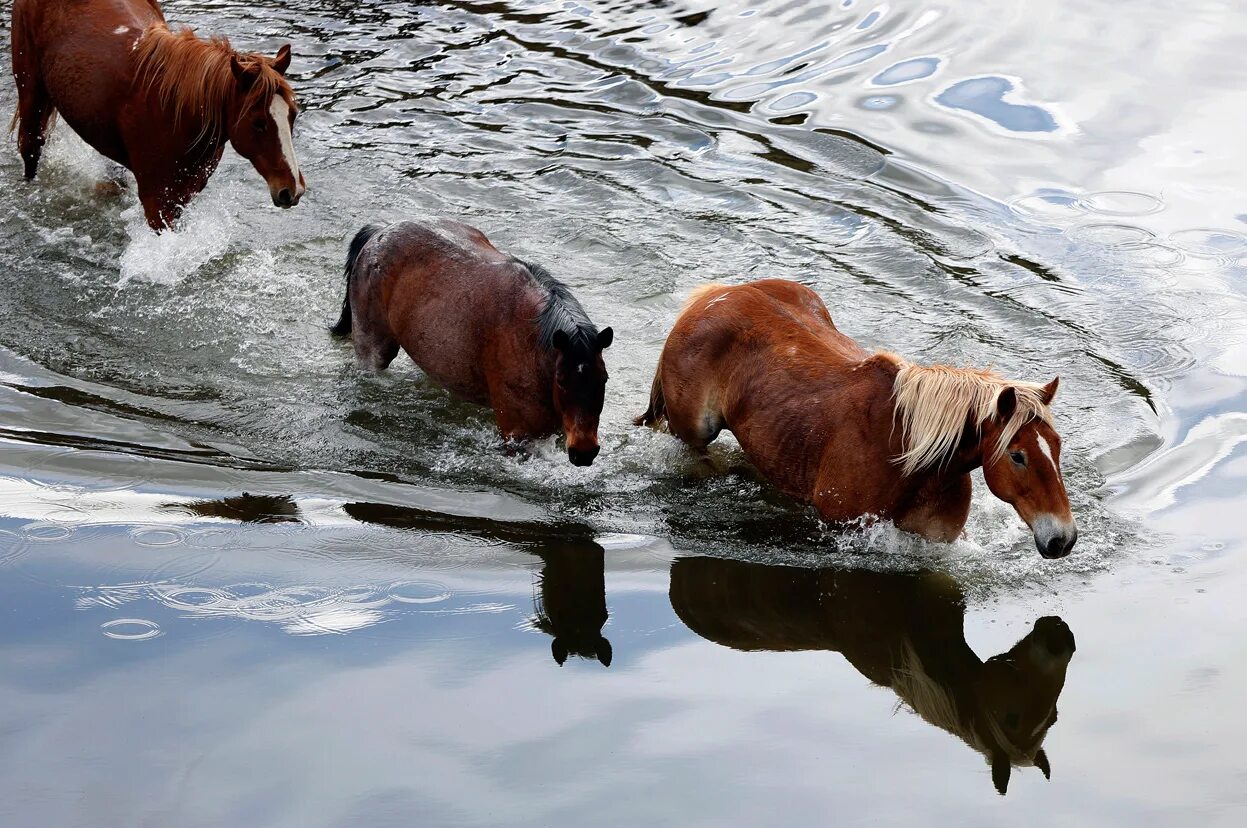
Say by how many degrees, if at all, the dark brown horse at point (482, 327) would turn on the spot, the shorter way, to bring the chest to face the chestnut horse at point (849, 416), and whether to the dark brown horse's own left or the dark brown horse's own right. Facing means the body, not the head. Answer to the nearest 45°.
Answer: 0° — it already faces it

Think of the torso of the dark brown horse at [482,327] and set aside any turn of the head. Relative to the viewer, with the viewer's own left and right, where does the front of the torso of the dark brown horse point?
facing the viewer and to the right of the viewer

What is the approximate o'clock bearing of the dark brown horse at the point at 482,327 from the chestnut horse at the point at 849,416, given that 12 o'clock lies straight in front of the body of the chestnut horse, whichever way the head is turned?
The dark brown horse is roughly at 5 o'clock from the chestnut horse.

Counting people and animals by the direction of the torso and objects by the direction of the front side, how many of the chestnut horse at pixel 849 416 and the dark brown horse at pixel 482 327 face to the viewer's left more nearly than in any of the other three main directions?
0

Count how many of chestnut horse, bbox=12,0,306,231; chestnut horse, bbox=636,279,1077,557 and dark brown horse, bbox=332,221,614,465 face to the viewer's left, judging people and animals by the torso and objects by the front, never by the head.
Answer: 0

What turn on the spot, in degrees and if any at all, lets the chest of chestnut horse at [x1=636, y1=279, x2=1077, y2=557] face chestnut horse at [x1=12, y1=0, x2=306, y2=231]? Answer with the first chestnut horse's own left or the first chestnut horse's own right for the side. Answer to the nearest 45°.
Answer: approximately 180°

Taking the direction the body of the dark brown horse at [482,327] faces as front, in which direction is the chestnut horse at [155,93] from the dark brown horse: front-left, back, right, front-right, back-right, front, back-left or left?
back

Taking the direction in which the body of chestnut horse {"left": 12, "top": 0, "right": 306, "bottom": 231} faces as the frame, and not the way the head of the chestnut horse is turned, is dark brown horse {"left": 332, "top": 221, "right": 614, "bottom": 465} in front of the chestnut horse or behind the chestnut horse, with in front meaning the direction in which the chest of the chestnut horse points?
in front

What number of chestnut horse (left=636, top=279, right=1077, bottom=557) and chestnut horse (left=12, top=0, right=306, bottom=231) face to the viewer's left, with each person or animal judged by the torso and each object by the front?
0

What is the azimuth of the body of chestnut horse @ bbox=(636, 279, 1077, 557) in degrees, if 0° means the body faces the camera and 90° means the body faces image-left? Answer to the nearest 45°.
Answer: approximately 315°

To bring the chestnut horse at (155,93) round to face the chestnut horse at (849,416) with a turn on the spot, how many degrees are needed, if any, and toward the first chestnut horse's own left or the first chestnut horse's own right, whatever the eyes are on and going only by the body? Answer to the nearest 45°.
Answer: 0° — it already faces it
